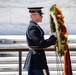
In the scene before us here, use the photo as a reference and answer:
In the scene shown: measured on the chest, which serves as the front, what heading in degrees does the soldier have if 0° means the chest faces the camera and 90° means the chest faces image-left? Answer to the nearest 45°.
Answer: approximately 270°
